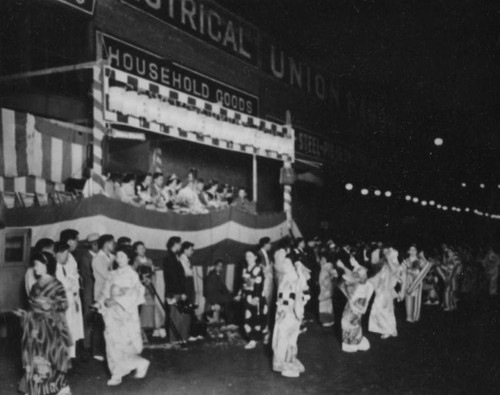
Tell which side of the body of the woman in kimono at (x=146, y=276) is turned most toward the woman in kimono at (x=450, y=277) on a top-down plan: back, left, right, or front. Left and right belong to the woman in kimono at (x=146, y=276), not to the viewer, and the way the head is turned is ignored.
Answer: left

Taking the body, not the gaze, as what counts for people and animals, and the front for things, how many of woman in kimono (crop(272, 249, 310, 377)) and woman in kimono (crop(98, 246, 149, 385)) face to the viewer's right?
0

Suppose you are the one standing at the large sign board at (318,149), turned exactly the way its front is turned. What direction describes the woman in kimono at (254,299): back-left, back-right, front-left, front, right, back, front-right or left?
front-right

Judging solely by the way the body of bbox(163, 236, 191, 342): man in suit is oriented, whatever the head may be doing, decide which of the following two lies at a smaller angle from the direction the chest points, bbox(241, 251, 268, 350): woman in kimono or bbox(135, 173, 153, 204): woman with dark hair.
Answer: the woman in kimono

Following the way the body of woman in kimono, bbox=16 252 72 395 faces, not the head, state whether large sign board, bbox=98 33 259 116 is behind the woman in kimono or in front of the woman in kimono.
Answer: behind
